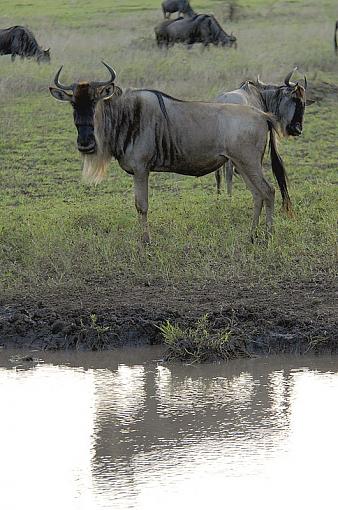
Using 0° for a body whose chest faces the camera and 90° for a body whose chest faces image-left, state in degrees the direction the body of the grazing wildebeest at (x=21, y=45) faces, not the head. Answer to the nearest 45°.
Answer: approximately 270°

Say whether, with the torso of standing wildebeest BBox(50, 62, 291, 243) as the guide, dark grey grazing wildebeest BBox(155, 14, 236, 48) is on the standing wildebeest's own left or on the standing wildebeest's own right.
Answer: on the standing wildebeest's own right

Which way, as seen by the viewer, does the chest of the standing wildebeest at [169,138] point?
to the viewer's left

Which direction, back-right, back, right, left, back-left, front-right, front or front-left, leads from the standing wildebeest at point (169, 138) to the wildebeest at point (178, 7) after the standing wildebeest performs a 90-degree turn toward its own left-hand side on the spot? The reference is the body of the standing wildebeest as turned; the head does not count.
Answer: back

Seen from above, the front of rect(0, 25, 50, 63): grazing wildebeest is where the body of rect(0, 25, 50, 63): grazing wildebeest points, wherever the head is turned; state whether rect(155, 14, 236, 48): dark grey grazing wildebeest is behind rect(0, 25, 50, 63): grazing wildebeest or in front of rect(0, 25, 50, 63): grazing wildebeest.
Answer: in front

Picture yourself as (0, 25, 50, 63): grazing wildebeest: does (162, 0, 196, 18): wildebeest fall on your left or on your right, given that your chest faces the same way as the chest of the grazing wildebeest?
on your left

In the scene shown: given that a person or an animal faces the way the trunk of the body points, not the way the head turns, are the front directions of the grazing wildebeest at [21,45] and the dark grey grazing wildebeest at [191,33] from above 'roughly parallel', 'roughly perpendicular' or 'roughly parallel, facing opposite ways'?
roughly parallel

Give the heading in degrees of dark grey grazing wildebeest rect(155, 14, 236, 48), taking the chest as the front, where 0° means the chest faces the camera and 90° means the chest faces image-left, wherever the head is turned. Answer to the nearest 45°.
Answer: approximately 270°

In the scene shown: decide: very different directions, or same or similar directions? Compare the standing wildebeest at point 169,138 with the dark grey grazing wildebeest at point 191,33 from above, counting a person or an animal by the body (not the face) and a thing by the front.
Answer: very different directions
